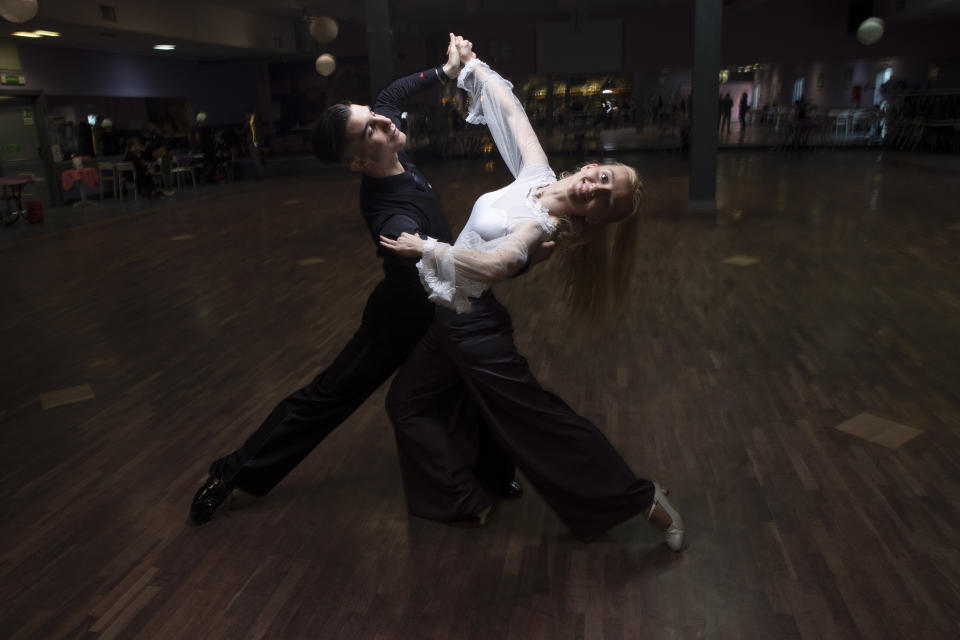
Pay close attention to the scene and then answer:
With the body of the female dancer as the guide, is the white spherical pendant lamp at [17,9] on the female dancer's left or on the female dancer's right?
on the female dancer's right

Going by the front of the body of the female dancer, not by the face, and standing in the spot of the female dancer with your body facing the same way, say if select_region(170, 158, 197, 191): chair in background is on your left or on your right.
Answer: on your right

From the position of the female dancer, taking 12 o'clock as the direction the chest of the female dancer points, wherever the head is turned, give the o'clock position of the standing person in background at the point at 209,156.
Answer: The standing person in background is roughly at 2 o'clock from the female dancer.

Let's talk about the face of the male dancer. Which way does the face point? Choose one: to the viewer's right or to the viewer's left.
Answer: to the viewer's right

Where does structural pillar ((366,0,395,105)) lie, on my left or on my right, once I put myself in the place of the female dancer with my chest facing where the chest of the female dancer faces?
on my right

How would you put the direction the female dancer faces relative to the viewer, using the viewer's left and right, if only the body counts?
facing to the left of the viewer
